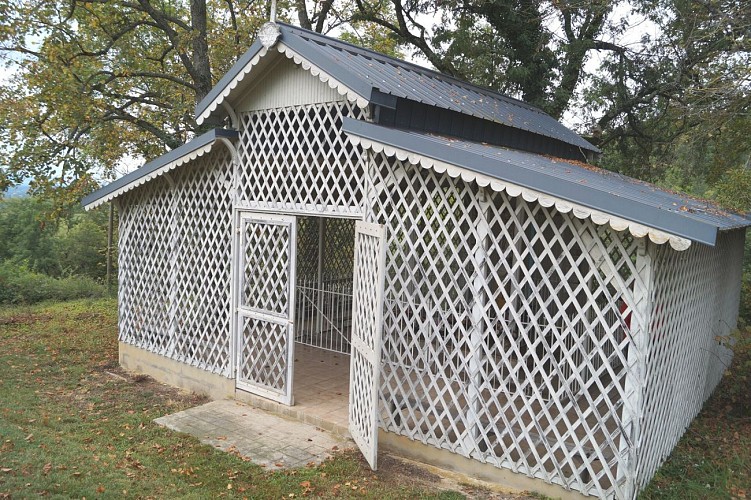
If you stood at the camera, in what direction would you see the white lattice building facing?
facing the viewer and to the left of the viewer
